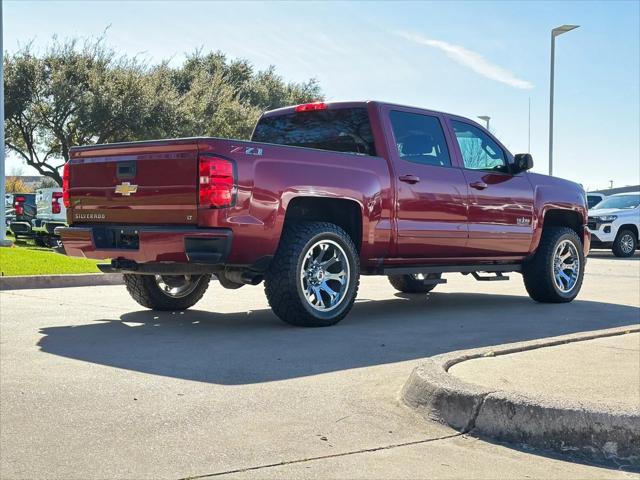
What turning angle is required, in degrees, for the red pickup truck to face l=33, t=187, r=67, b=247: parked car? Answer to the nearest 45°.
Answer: approximately 90° to its left

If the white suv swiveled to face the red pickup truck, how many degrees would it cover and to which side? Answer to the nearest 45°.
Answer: approximately 45° to its left

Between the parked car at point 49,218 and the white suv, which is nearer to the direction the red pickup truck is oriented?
the white suv

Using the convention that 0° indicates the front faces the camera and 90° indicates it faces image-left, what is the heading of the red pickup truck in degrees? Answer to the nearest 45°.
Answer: approximately 225°

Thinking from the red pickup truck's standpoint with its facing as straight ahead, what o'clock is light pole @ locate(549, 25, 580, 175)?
The light pole is roughly at 11 o'clock from the red pickup truck.

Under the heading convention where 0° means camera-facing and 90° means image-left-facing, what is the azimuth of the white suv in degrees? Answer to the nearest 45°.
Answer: approximately 45°

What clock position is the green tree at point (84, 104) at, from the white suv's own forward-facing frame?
The green tree is roughly at 2 o'clock from the white suv.

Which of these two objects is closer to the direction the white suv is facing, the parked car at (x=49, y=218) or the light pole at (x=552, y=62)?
the parked car

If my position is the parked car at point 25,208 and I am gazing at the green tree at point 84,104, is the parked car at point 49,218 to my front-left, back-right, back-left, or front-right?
back-right

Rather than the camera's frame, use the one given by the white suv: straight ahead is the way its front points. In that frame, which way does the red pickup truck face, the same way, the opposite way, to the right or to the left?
the opposite way
